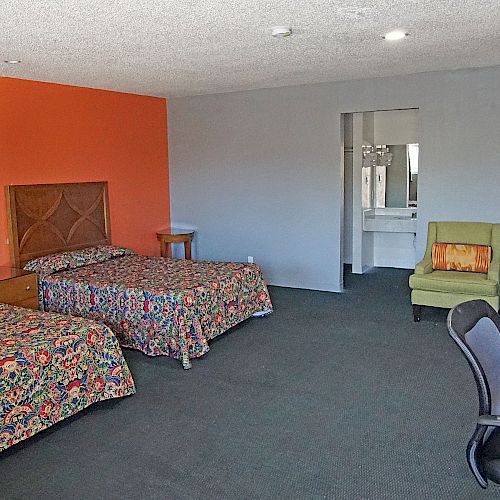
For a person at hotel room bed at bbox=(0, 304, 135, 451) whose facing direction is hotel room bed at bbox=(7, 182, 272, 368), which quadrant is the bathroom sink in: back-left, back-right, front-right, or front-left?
front-right

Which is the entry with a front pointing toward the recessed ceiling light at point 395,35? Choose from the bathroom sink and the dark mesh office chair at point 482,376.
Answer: the bathroom sink

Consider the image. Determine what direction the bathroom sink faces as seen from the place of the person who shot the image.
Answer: facing the viewer

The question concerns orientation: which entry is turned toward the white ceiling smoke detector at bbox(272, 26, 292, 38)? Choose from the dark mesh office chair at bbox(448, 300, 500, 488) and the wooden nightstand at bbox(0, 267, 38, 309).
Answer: the wooden nightstand

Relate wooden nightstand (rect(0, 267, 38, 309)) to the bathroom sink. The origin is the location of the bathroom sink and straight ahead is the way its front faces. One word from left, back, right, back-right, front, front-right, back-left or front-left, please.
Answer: front-right

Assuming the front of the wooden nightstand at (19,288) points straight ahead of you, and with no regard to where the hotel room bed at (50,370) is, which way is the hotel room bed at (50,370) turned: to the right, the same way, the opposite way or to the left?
the same way

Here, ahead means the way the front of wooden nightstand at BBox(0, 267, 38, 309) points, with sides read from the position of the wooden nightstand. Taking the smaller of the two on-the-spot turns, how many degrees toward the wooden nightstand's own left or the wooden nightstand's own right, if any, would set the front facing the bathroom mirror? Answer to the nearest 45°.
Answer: approximately 45° to the wooden nightstand's own left

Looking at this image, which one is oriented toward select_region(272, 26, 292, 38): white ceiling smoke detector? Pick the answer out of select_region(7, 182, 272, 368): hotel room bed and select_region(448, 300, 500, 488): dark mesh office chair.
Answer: the hotel room bed

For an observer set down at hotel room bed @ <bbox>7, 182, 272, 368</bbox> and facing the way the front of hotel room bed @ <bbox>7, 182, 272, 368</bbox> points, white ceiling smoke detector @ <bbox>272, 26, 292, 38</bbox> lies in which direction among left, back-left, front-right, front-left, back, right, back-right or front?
front

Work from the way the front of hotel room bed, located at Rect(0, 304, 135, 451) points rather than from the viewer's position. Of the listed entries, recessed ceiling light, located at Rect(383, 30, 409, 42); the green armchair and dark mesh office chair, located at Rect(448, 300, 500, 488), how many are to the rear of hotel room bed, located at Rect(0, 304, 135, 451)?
0

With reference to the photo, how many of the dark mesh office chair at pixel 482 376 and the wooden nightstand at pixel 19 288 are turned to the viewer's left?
0

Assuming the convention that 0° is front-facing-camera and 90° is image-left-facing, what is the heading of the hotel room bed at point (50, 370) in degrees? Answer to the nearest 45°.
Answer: approximately 315°

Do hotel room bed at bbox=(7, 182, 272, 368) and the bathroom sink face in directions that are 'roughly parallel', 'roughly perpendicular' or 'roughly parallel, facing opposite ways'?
roughly perpendicular

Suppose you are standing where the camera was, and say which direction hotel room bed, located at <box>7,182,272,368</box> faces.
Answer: facing the viewer and to the right of the viewer

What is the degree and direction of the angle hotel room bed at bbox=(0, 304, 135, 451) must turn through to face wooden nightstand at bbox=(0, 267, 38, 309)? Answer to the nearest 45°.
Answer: approximately 135° to its left

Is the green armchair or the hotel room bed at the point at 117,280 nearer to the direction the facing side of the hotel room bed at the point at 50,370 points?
the green armchair
